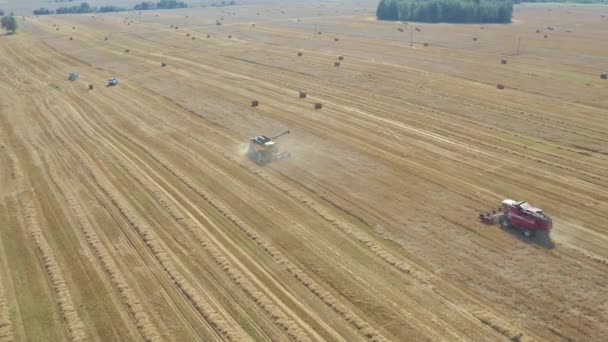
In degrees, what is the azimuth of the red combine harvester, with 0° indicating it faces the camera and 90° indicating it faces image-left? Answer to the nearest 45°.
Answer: approximately 135°

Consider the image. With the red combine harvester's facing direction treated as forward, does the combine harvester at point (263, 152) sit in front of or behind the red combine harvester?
in front
